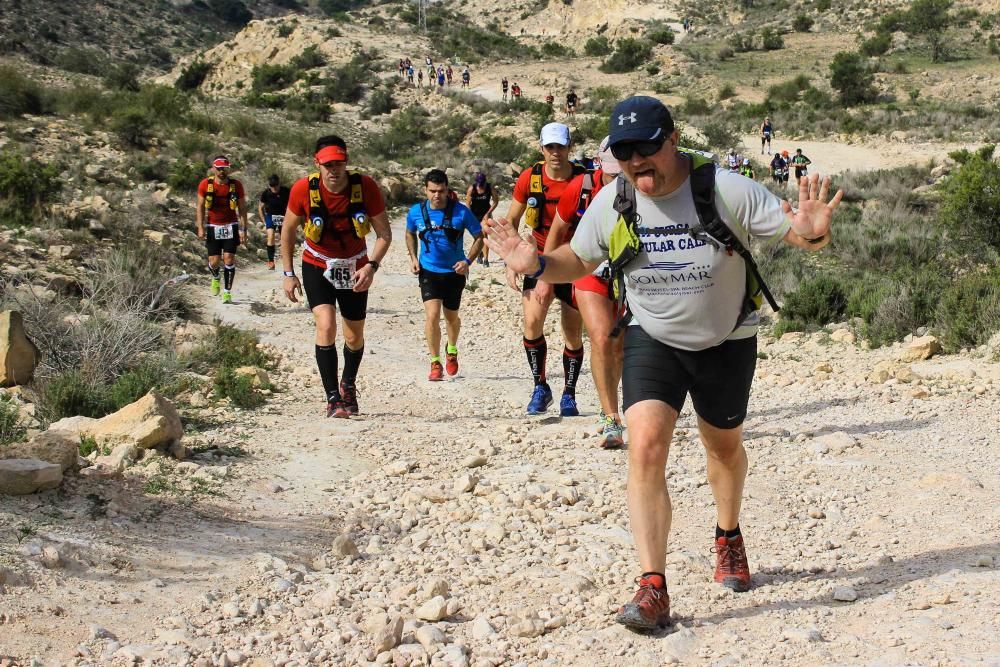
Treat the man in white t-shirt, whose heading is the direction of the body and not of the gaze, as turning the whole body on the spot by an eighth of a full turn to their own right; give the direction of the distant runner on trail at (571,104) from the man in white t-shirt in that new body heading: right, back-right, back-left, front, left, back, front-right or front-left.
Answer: back-right

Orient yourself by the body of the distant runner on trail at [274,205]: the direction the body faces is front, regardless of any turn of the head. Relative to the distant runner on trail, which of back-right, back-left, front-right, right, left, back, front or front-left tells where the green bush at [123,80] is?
back

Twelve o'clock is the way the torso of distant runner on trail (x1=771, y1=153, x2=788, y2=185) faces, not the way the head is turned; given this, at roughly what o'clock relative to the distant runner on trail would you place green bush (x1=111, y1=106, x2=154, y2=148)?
The green bush is roughly at 2 o'clock from the distant runner on trail.

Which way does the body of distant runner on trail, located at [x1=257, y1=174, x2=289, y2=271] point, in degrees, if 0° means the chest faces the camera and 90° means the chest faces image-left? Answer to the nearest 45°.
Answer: approximately 0°

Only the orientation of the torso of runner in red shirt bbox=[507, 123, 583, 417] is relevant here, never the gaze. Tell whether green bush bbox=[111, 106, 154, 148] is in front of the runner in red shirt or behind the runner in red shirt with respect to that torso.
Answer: behind

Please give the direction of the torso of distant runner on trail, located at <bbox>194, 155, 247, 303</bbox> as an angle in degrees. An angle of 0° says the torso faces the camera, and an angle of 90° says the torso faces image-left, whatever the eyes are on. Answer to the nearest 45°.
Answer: approximately 0°

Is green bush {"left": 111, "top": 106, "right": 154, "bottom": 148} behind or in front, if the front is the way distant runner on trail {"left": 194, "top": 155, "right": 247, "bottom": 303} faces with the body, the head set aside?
behind
